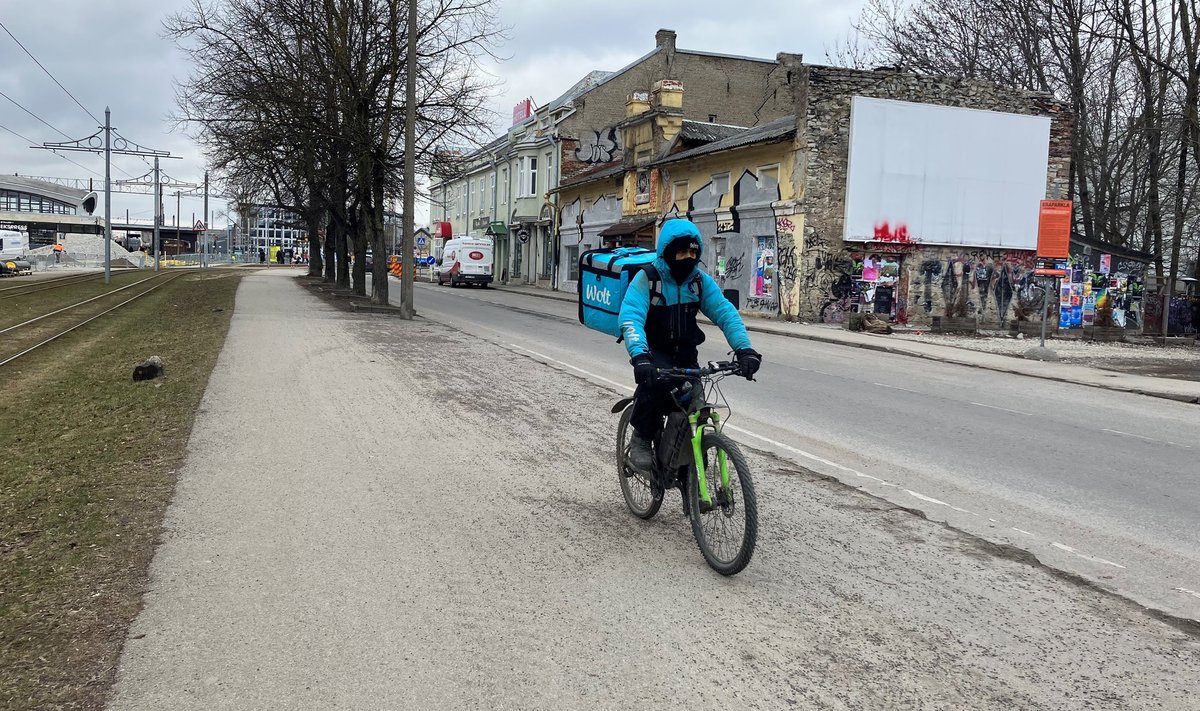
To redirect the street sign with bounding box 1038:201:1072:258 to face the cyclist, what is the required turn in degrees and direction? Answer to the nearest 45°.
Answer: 0° — it already faces them

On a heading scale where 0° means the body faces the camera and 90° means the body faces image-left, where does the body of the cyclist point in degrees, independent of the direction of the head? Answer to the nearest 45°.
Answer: approximately 315°

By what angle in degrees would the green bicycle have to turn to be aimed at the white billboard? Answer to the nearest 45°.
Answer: approximately 135° to its left

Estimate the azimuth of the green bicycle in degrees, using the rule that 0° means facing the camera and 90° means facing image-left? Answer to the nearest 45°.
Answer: approximately 315°

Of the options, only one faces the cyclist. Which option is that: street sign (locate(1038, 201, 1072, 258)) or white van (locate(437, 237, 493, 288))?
the street sign

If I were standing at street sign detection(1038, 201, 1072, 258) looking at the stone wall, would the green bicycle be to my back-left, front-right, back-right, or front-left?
back-left

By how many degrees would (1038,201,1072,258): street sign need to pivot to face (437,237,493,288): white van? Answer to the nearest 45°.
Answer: approximately 135° to its right

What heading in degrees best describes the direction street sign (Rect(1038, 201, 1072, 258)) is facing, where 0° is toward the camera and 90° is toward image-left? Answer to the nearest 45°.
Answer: approximately 0°
